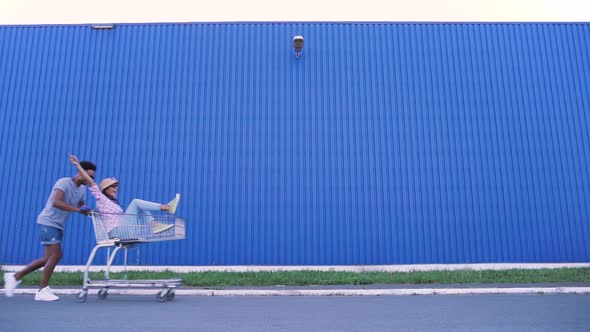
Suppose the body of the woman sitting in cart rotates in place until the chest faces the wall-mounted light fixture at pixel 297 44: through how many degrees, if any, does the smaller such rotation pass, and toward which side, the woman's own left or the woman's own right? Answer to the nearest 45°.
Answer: approximately 45° to the woman's own left

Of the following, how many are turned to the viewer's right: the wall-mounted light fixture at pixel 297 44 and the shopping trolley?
1

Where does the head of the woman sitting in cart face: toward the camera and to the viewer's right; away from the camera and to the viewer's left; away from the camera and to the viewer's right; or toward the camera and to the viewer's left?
toward the camera and to the viewer's right

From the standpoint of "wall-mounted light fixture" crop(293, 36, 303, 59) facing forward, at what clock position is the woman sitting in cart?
The woman sitting in cart is roughly at 1 o'clock from the wall-mounted light fixture.

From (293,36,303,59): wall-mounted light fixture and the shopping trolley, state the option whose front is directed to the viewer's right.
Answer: the shopping trolley

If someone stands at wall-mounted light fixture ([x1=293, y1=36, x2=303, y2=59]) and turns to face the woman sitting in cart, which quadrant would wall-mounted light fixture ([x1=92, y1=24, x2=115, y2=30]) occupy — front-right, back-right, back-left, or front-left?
front-right

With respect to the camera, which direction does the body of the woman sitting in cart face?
to the viewer's right

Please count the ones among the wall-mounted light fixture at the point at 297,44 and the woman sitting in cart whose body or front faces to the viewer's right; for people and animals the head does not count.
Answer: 1

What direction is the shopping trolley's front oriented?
to the viewer's right

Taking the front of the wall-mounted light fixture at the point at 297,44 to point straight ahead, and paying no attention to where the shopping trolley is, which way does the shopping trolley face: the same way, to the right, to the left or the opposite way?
to the left

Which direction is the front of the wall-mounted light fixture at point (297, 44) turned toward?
toward the camera
